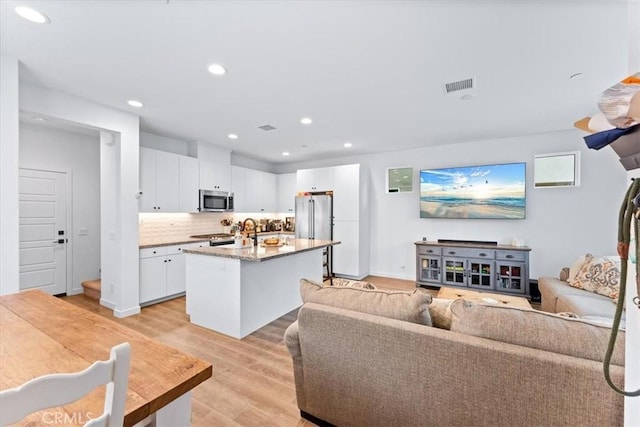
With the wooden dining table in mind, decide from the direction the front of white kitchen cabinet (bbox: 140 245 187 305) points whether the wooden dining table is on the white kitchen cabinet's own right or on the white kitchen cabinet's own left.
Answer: on the white kitchen cabinet's own right

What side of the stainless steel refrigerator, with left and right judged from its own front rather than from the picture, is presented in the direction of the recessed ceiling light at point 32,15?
front

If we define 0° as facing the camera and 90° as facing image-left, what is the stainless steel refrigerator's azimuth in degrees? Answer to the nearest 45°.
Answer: approximately 45°

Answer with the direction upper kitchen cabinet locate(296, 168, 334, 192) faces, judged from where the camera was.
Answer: facing the viewer

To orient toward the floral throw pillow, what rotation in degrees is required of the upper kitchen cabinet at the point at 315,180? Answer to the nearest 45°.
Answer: approximately 45° to its left

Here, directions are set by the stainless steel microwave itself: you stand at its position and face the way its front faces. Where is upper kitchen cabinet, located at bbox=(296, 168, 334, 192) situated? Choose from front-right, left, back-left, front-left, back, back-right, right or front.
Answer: front-left

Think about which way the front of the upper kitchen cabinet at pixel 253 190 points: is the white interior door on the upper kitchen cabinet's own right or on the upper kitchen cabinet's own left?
on the upper kitchen cabinet's own right

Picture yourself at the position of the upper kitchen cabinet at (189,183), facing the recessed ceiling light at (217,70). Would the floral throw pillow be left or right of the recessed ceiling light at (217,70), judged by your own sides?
left

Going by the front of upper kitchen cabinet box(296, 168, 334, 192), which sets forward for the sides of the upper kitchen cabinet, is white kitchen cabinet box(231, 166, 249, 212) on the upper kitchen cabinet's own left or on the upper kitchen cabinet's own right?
on the upper kitchen cabinet's own right

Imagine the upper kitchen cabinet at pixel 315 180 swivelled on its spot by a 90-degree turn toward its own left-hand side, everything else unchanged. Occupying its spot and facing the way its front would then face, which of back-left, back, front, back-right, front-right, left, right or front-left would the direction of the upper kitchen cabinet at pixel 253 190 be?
back

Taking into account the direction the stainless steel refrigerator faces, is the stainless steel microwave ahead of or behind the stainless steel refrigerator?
ahead

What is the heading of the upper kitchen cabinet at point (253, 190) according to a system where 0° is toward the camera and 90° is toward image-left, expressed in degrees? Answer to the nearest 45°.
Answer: approximately 315°

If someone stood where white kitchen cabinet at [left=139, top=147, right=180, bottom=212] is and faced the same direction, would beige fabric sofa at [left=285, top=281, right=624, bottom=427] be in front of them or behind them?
in front
